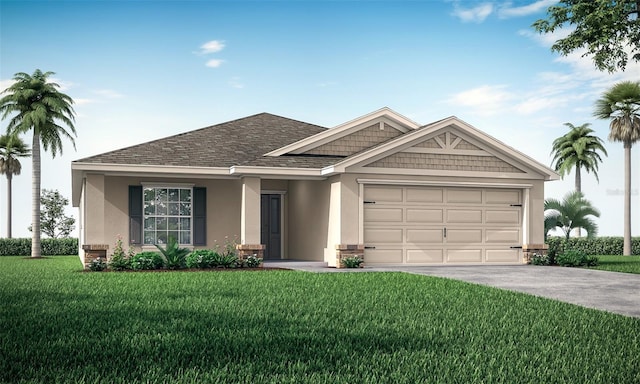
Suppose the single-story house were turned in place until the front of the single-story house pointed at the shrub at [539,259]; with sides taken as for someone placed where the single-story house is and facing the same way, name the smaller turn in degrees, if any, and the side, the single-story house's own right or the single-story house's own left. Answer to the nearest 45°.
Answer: approximately 90° to the single-story house's own left

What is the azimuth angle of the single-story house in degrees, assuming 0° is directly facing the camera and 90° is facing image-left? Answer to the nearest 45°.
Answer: approximately 0°

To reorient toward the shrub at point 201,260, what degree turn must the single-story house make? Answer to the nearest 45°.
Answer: approximately 45° to its right

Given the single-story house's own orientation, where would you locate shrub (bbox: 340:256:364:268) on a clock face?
The shrub is roughly at 12 o'clock from the single-story house.

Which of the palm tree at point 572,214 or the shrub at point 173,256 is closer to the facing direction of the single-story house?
the shrub

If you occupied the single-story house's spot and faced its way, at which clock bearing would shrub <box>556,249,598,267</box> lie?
The shrub is roughly at 9 o'clock from the single-story house.
